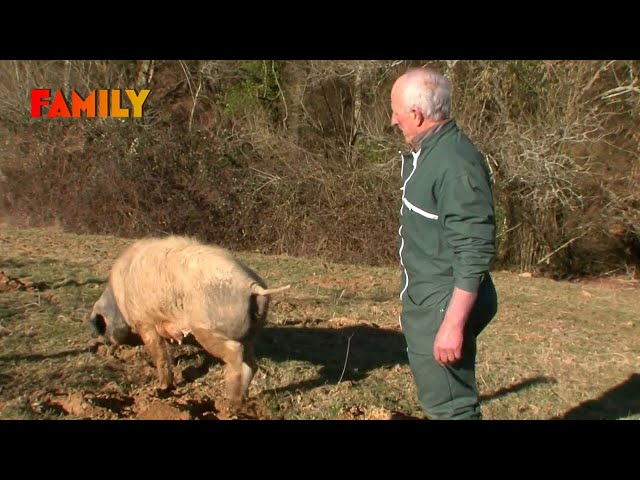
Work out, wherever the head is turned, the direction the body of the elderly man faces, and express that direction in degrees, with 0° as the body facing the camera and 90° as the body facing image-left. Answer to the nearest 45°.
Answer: approximately 90°
